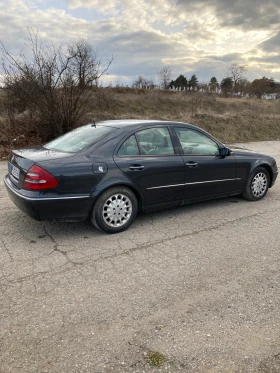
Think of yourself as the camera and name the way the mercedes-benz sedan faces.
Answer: facing away from the viewer and to the right of the viewer
